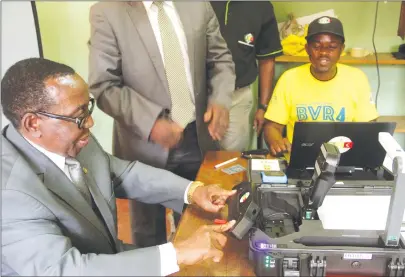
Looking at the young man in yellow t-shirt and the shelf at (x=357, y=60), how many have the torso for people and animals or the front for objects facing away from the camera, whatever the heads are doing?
0

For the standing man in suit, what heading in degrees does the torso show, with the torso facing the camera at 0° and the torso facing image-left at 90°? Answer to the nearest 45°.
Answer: approximately 315°

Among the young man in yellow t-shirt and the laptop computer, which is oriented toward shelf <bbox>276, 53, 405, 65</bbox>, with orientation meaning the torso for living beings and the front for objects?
the laptop computer

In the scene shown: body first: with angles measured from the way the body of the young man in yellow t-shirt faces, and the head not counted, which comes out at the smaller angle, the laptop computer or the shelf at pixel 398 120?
the laptop computer

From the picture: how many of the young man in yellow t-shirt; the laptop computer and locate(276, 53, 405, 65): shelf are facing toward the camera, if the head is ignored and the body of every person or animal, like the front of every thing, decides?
2

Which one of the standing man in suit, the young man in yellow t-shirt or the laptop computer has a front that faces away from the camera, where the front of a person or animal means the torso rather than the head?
the laptop computer

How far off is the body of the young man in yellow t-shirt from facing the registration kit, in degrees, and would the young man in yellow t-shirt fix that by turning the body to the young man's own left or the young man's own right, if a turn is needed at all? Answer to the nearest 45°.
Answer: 0° — they already face it

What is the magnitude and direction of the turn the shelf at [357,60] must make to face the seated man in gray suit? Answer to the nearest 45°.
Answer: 0° — it already faces them

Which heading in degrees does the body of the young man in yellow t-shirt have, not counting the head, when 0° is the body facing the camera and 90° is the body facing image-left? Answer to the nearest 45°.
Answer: approximately 0°

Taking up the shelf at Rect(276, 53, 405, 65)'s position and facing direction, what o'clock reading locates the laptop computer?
The laptop computer is roughly at 12 o'clock from the shelf.

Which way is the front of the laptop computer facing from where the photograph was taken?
facing away from the viewer

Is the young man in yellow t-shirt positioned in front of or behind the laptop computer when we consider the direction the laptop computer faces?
in front

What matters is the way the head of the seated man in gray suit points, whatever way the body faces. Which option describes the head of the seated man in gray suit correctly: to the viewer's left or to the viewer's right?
to the viewer's right
